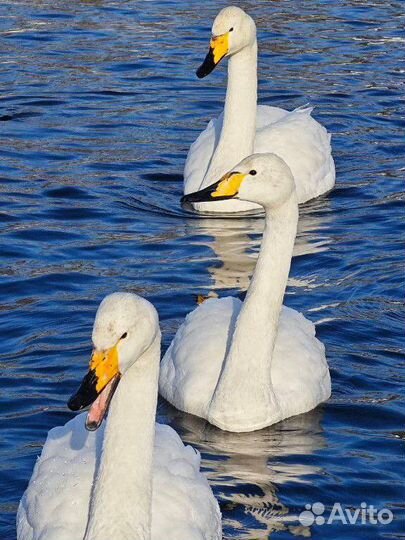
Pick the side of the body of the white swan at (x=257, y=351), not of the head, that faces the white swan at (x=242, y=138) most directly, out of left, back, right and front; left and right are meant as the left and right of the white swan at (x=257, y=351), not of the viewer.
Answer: back

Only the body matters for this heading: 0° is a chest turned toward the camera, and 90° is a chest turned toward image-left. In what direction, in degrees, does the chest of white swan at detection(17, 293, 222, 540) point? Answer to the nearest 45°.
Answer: approximately 0°

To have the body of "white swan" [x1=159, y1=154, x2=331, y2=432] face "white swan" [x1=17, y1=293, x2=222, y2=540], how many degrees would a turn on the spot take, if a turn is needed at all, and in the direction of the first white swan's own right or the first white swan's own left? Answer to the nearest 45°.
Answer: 0° — it already faces it

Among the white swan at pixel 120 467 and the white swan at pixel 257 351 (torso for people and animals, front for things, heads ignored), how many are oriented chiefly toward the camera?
2

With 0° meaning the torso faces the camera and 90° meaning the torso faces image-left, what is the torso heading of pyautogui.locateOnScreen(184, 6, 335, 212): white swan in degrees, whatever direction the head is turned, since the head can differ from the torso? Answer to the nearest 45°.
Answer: approximately 45°

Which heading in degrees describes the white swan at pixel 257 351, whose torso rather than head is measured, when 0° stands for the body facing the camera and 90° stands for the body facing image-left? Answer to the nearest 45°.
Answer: approximately 0°
